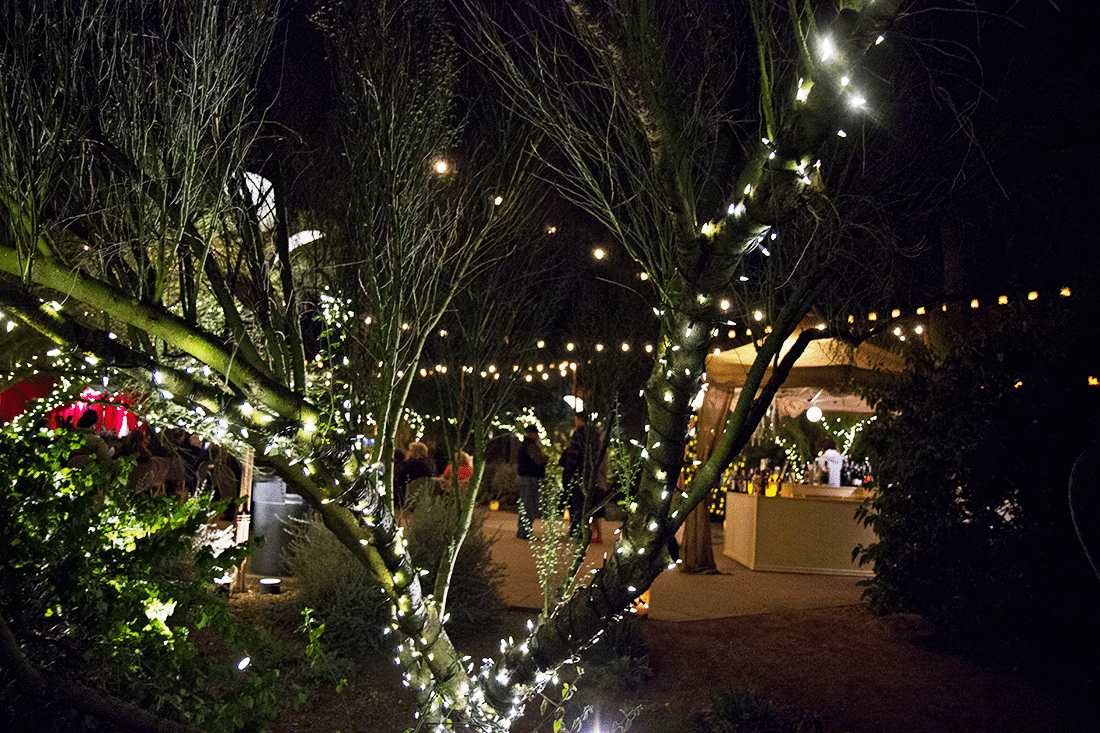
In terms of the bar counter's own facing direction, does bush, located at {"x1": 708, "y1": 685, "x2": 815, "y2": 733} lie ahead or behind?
ahead

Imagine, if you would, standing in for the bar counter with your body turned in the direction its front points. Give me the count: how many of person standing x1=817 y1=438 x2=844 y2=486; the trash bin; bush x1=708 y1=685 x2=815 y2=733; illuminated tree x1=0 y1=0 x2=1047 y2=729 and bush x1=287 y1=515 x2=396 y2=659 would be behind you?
1

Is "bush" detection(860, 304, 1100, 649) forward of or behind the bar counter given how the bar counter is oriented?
forward

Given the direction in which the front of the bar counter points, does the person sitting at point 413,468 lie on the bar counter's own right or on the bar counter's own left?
on the bar counter's own right

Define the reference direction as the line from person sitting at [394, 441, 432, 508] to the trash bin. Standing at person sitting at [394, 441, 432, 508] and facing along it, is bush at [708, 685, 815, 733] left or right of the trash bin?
left

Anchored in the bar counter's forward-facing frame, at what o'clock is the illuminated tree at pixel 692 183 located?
The illuminated tree is roughly at 12 o'clock from the bar counter.

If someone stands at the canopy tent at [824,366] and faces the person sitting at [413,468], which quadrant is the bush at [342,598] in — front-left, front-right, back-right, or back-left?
front-left

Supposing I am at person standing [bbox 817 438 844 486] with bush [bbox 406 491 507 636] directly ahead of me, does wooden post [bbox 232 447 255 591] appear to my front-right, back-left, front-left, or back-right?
front-right

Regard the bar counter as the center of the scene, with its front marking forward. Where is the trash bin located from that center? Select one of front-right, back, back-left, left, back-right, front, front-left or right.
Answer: front-right

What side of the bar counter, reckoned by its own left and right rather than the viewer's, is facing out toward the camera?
front

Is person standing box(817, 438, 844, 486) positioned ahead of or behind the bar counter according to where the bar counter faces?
behind
